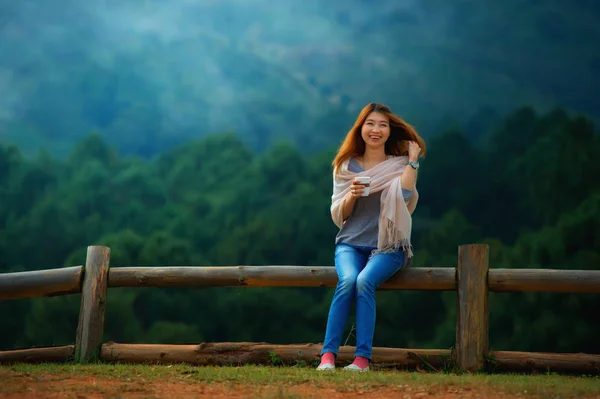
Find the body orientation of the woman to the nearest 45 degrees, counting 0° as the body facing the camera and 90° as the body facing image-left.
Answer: approximately 0°
